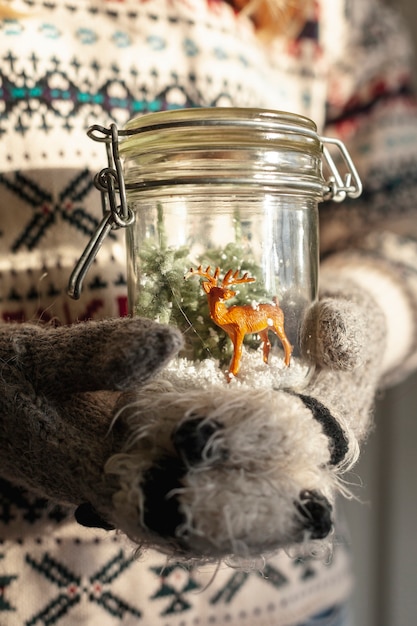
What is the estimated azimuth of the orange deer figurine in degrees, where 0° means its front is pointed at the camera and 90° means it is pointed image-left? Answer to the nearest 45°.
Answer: approximately 45°
